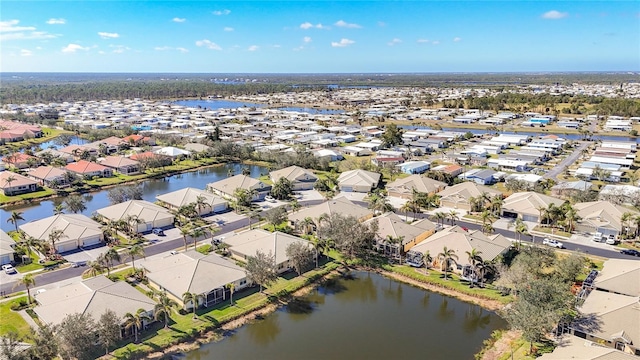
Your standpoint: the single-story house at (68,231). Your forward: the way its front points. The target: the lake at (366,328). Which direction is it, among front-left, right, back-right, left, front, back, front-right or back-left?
front

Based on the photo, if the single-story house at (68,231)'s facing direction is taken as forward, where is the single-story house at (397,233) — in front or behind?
in front

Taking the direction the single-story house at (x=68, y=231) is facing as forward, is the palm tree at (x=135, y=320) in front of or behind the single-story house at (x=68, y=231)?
in front

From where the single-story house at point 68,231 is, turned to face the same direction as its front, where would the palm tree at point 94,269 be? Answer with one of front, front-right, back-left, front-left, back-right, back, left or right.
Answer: front-right

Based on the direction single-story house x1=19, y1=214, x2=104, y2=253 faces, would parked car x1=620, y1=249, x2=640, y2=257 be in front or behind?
in front

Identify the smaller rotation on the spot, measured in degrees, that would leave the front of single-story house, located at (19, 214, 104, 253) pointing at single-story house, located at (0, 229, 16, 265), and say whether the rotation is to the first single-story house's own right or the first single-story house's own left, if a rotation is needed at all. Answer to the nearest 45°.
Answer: approximately 90° to the first single-story house's own right

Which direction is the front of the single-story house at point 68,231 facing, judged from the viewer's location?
facing the viewer and to the right of the viewer
